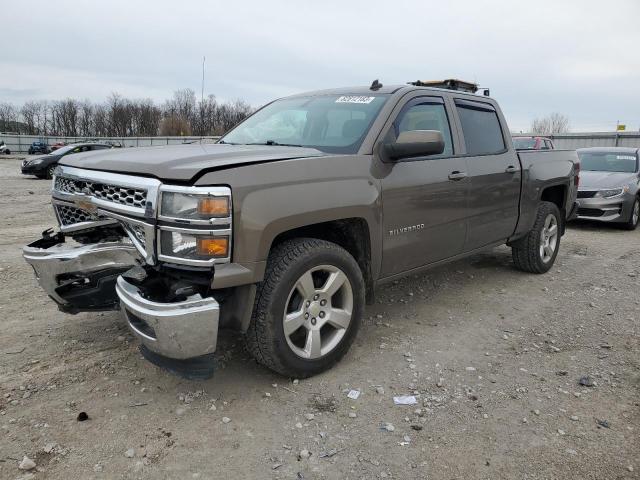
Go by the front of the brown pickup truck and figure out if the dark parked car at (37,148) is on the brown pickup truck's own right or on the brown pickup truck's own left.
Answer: on the brown pickup truck's own right

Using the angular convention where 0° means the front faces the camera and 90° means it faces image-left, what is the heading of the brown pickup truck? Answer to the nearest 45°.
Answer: approximately 45°
